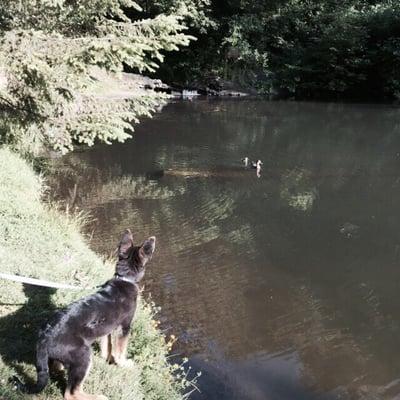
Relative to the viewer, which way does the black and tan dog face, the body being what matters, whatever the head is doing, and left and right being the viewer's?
facing away from the viewer and to the right of the viewer

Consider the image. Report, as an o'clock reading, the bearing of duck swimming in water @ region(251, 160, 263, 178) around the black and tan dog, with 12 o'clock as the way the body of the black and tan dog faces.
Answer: The duck swimming in water is roughly at 11 o'clock from the black and tan dog.
